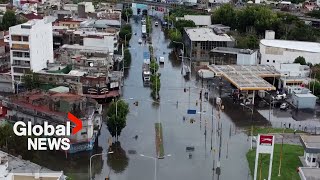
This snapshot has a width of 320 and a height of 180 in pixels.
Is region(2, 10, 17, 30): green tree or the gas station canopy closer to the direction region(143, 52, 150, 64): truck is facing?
the gas station canopy

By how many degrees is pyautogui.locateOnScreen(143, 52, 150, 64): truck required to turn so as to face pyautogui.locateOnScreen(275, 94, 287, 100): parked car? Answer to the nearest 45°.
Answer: approximately 45° to its left

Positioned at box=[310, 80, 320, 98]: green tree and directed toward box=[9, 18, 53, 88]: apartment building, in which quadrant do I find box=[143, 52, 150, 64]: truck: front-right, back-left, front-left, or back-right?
front-right

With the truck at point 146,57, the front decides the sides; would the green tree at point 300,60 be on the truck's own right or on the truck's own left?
on the truck's own left

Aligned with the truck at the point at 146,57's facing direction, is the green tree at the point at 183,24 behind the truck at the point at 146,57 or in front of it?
behind

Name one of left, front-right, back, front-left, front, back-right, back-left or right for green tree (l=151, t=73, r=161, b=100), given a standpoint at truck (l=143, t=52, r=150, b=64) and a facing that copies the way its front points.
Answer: front

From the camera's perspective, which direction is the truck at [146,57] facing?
toward the camera

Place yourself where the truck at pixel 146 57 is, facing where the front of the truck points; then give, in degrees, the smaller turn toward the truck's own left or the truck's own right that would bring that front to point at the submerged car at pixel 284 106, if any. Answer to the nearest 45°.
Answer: approximately 45° to the truck's own left

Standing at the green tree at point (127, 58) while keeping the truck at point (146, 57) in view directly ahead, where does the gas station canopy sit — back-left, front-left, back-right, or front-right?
front-right

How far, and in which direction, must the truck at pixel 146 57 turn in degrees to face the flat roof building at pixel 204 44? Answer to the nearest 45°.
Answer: approximately 135° to its left

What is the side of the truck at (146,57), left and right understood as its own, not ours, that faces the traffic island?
front

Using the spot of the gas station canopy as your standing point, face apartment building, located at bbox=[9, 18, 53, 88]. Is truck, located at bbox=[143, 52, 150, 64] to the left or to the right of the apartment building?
right
